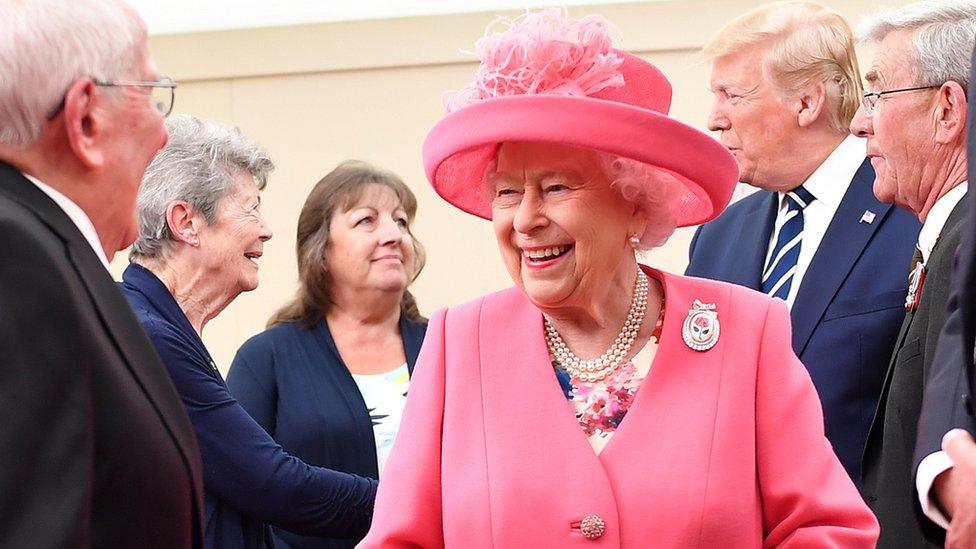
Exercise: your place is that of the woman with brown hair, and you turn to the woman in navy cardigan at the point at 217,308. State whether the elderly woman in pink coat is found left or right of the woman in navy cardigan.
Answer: left

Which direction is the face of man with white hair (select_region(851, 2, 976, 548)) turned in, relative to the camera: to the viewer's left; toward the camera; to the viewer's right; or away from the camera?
to the viewer's left

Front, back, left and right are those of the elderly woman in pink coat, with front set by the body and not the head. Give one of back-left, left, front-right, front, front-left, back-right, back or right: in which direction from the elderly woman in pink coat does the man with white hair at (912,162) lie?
back-left

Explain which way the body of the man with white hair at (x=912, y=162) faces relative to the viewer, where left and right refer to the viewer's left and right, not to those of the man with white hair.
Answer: facing to the left of the viewer

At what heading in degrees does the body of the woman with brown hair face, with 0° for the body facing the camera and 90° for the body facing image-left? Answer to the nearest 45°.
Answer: approximately 315°

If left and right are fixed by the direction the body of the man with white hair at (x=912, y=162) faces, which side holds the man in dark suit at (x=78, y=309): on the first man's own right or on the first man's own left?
on the first man's own left
